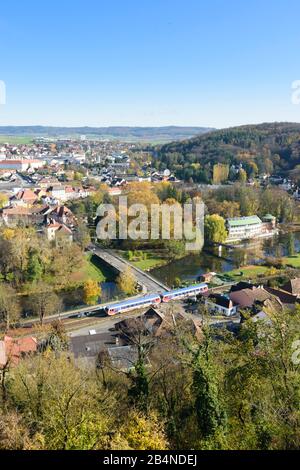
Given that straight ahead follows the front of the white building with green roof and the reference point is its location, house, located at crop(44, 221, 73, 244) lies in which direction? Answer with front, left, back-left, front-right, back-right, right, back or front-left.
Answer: front-right

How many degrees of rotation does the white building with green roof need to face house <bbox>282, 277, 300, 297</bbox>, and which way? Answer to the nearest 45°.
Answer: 0° — it already faces it

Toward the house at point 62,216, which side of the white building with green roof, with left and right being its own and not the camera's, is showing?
right

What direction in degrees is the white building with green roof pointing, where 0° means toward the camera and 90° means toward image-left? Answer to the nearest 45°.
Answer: approximately 0°

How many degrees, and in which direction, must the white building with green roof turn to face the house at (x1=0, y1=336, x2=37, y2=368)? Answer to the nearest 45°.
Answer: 0° — it already faces it

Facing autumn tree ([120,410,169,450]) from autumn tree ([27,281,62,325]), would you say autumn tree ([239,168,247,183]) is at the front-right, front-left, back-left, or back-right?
back-left

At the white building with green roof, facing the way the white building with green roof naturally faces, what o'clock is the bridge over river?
The bridge over river is roughly at 1 o'clock from the white building with green roof.

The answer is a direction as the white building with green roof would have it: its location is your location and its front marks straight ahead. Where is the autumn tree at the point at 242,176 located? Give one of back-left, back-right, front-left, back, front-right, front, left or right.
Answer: back

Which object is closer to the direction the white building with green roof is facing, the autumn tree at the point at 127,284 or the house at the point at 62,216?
the autumn tree
